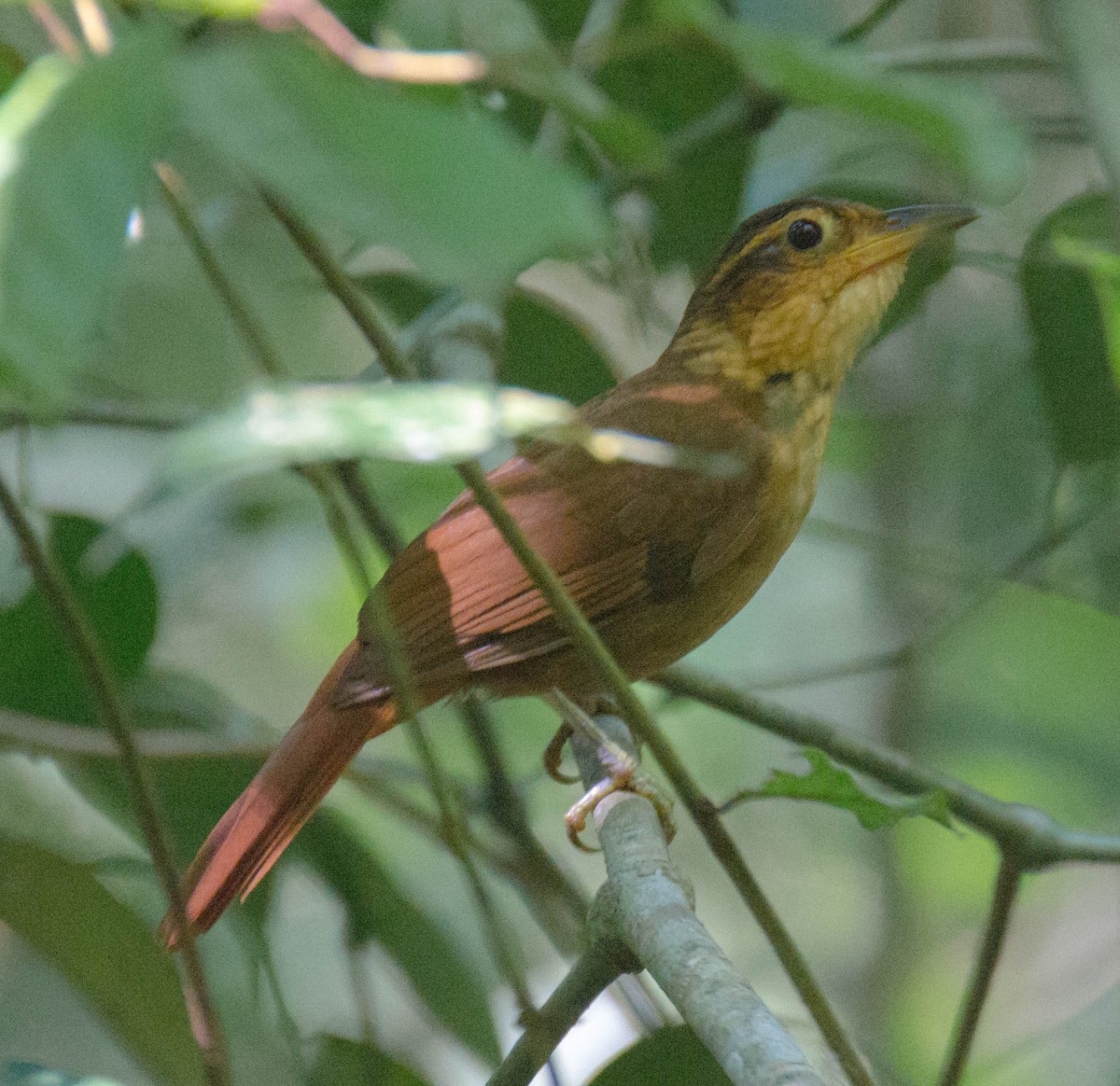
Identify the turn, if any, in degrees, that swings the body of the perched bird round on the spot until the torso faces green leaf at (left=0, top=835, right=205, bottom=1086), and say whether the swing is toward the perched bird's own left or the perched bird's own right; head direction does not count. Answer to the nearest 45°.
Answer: approximately 135° to the perched bird's own right

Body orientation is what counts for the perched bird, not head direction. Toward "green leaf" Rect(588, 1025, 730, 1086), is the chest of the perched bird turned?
no

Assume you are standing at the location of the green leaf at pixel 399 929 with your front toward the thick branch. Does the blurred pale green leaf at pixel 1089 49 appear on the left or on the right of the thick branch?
left

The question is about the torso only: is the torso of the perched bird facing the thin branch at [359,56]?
no

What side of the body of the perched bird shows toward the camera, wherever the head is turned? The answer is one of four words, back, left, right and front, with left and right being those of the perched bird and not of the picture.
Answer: right

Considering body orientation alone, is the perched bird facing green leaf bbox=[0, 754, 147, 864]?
no

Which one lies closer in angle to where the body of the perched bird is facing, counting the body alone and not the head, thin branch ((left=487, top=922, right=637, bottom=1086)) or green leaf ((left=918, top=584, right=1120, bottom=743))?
the green leaf

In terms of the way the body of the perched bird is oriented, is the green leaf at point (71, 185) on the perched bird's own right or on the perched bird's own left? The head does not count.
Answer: on the perched bird's own right
